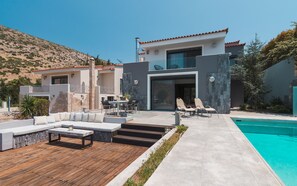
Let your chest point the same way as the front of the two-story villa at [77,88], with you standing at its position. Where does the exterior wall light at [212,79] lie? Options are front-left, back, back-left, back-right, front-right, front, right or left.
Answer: front-left

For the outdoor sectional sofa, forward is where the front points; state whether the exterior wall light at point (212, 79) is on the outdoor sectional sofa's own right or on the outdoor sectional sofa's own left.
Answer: on the outdoor sectional sofa's own left

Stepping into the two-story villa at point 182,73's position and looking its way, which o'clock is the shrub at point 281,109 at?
The shrub is roughly at 9 o'clock from the two-story villa.

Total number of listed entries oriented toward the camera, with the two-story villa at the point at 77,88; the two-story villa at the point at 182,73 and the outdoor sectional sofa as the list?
3

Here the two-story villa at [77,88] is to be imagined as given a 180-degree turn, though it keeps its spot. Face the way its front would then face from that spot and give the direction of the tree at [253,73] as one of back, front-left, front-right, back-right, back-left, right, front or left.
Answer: back-right

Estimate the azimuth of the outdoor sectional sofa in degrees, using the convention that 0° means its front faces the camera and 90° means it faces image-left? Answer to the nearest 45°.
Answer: approximately 0°

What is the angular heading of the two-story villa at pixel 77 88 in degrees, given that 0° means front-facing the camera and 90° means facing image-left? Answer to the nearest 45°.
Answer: approximately 0°

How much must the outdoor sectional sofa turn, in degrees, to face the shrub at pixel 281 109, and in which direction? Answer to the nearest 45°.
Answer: approximately 90° to its left

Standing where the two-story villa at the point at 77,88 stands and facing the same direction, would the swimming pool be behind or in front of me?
in front
